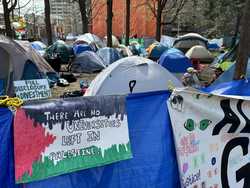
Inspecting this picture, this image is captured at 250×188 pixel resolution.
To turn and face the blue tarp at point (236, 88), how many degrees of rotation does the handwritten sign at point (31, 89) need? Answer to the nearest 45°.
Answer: approximately 45° to its left

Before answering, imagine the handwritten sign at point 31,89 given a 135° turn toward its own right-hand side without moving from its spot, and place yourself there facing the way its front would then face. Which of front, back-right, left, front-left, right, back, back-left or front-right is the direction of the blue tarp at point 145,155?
back-left

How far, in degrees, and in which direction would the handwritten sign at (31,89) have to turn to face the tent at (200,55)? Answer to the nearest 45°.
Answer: approximately 135° to its left

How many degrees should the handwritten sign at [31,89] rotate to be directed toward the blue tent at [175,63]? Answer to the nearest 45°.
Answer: approximately 135° to its left

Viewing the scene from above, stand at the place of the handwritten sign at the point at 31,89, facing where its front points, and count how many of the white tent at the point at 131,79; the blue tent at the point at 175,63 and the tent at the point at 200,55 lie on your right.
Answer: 0

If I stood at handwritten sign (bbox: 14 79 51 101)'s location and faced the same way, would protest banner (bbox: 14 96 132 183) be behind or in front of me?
in front

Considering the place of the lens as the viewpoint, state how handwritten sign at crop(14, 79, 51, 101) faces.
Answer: facing the viewer

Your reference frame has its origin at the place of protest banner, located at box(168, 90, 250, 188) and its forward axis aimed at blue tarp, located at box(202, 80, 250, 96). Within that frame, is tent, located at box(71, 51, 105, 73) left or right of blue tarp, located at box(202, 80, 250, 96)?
left

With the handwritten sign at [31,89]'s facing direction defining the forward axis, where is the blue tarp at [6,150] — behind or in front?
in front

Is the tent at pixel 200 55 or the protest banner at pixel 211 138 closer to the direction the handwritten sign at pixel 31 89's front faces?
the protest banner

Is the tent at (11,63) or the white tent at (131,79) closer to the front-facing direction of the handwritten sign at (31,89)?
the white tent
